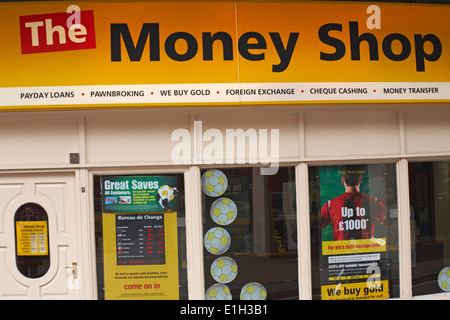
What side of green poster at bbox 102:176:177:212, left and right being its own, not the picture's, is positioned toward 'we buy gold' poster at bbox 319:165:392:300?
left

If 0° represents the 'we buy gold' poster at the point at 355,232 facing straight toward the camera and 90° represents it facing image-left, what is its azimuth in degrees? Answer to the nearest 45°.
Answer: approximately 0°
